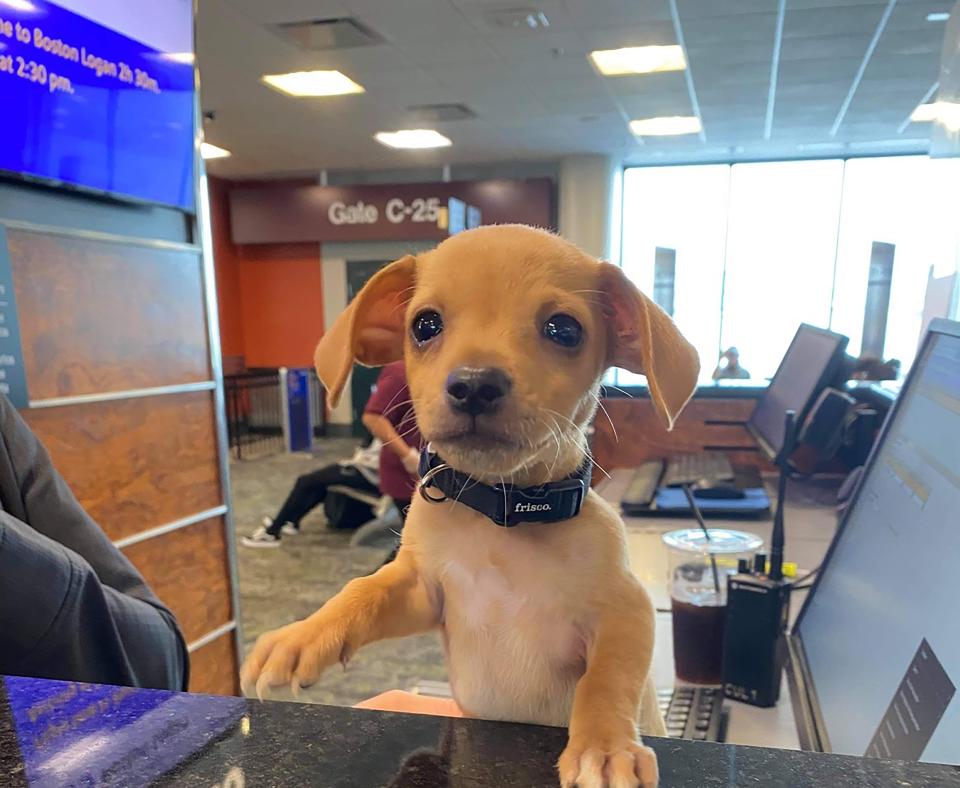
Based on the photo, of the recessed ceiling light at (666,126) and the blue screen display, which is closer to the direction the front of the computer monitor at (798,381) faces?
the blue screen display

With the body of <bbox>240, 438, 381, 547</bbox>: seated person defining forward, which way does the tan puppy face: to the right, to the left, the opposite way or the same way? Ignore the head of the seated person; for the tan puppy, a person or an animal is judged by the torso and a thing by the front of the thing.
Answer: to the left

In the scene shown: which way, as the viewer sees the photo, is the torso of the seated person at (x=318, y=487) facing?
to the viewer's left

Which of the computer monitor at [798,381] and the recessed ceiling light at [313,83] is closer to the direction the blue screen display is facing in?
the computer monitor

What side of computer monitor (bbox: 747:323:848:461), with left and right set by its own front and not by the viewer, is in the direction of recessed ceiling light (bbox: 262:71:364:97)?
right

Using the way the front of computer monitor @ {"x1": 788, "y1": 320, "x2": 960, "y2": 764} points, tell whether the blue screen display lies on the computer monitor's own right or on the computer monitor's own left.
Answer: on the computer monitor's own right

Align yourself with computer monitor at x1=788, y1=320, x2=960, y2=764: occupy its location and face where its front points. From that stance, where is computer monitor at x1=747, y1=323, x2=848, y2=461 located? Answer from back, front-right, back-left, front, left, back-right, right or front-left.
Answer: back-right
